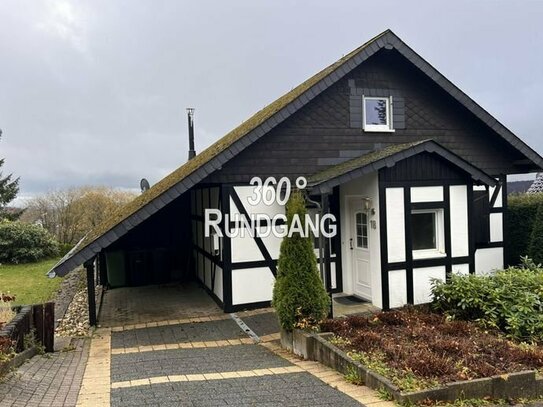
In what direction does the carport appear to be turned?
toward the camera

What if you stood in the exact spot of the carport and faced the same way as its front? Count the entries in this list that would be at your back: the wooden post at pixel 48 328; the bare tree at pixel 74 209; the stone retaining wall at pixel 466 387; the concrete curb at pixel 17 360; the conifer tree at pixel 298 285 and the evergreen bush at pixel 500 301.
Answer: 1

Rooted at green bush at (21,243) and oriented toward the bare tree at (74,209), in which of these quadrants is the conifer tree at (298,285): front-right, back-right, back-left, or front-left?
back-right

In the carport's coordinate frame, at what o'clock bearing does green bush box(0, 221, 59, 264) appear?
The green bush is roughly at 5 o'clock from the carport.

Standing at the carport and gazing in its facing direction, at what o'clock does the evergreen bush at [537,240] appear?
The evergreen bush is roughly at 10 o'clock from the carport.

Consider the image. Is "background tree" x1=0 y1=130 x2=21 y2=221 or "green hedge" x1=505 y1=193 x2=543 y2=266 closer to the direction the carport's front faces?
the green hedge

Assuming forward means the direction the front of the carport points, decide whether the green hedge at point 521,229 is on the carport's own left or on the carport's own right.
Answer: on the carport's own left

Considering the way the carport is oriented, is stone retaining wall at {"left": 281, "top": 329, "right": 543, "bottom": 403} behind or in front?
in front

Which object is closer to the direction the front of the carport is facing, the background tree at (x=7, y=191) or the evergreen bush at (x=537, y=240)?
the evergreen bush

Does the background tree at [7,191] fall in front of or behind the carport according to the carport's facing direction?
behind

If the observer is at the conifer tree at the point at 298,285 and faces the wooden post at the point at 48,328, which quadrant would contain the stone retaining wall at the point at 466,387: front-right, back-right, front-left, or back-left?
back-left

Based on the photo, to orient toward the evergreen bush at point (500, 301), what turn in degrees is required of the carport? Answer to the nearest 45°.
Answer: approximately 45° to its left

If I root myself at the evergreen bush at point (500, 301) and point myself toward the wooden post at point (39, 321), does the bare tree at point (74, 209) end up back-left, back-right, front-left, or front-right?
front-right

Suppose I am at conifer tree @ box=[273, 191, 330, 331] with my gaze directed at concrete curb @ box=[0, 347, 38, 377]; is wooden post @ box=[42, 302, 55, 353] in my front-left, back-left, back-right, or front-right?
front-right
